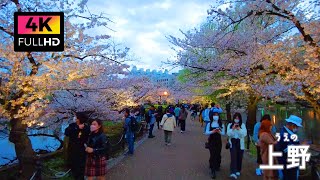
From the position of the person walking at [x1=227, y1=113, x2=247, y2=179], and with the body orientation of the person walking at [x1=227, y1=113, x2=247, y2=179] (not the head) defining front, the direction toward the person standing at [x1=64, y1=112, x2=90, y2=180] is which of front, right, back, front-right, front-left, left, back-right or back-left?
front-right

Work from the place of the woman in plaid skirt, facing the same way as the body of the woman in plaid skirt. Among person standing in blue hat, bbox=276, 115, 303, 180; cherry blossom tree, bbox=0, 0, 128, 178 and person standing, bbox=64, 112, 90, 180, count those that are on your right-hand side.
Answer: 2

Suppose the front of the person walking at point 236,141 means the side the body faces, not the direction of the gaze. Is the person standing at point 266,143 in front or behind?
in front

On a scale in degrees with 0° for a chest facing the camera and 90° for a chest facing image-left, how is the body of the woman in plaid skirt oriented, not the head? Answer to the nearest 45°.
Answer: approximately 45°
